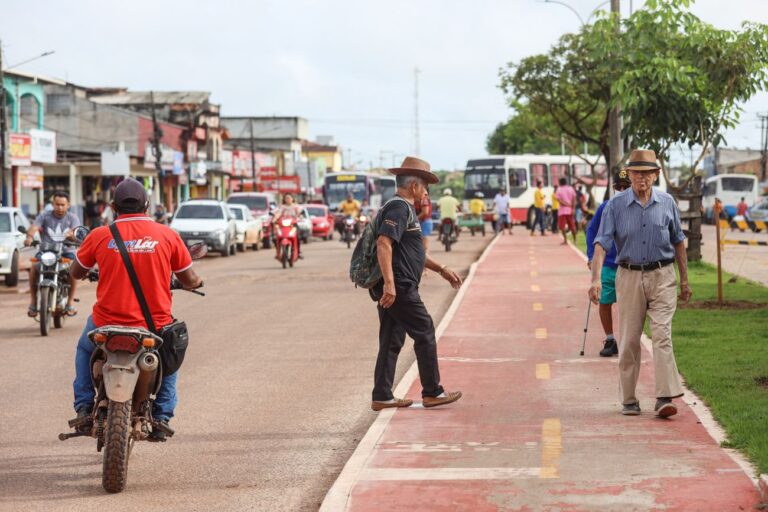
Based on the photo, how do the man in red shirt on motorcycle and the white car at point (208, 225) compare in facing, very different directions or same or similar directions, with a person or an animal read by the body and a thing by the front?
very different directions

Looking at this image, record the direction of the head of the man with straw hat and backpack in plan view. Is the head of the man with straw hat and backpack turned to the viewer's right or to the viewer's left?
to the viewer's right

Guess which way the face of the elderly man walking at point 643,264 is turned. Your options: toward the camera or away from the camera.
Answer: toward the camera

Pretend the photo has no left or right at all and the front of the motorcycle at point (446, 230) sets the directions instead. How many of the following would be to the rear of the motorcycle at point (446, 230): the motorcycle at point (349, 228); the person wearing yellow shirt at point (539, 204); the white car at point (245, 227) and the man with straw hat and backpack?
1

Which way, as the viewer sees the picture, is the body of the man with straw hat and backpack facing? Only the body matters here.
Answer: to the viewer's right

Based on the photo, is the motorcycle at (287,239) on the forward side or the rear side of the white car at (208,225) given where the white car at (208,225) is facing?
on the forward side

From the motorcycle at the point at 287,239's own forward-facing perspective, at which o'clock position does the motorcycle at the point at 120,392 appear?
the motorcycle at the point at 120,392 is roughly at 12 o'clock from the motorcycle at the point at 287,239.

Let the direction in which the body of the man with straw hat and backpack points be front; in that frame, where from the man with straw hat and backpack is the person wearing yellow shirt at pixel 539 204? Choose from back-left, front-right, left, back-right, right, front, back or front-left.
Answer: left

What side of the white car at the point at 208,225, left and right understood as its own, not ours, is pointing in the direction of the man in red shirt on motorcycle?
front

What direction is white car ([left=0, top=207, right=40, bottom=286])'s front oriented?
toward the camera

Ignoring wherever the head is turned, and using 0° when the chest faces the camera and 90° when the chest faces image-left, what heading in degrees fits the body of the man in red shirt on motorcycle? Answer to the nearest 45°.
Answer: approximately 180°

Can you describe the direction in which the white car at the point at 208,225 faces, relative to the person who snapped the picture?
facing the viewer

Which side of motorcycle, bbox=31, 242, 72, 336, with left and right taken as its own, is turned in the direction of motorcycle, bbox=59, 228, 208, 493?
front

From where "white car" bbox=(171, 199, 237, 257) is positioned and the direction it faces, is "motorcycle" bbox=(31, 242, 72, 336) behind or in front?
in front

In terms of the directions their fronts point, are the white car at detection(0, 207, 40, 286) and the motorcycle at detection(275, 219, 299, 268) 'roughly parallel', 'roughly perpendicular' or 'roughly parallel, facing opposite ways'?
roughly parallel

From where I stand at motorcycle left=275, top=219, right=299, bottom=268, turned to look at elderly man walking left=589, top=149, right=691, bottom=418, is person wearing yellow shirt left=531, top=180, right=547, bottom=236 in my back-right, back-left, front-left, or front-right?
back-left
